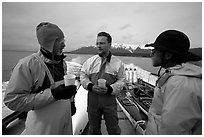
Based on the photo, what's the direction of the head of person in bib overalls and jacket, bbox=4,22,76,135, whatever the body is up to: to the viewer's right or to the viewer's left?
to the viewer's right

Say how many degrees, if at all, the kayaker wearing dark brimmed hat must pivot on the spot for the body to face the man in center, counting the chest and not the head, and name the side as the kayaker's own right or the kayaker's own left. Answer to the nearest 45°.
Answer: approximately 45° to the kayaker's own right
